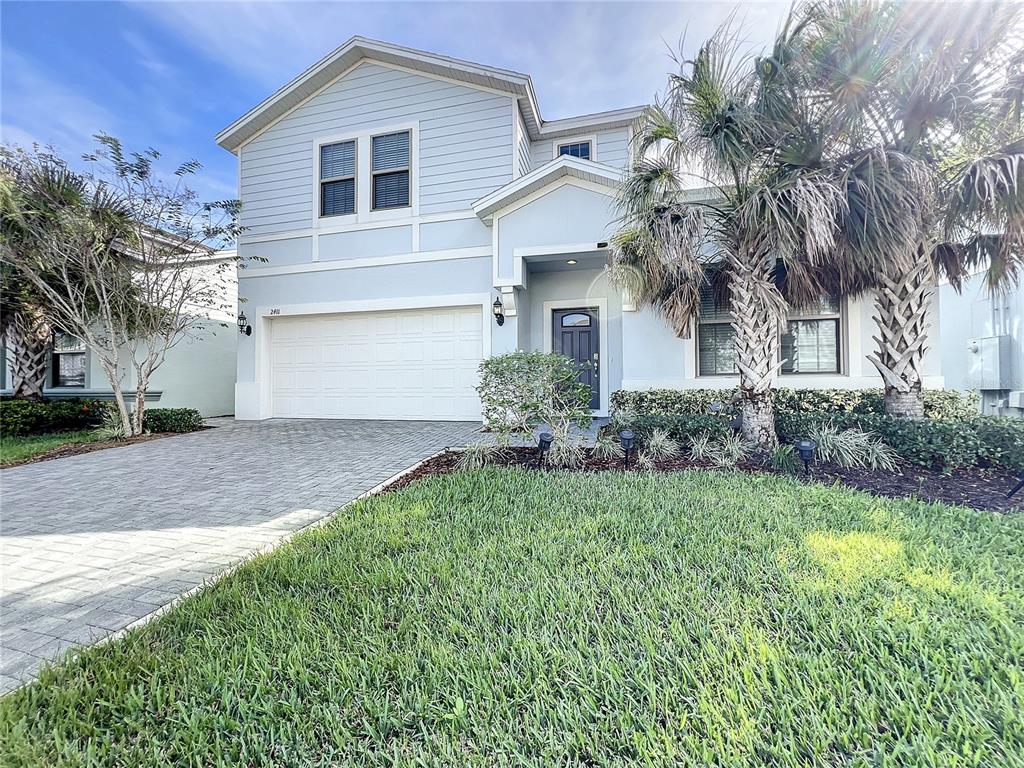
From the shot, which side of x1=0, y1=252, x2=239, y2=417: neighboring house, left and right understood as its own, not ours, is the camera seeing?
front

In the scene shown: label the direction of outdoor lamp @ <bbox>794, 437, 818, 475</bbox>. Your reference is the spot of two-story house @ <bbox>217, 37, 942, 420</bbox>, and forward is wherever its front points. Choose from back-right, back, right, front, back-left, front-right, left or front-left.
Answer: front-left

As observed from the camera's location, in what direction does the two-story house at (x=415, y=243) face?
facing the viewer

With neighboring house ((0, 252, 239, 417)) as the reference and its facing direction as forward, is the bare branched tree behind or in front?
in front

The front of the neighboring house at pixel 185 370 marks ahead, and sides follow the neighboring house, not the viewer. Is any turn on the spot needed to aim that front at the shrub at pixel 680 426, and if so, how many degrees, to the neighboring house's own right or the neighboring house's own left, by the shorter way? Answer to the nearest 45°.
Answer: approximately 45° to the neighboring house's own left

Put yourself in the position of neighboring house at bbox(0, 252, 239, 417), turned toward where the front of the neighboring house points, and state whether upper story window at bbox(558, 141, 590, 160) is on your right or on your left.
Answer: on your left

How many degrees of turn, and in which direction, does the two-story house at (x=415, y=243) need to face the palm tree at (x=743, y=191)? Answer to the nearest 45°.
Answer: approximately 45° to its left

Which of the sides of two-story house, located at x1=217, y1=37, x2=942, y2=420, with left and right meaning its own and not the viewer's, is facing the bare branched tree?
right

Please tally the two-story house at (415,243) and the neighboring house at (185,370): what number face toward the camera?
2

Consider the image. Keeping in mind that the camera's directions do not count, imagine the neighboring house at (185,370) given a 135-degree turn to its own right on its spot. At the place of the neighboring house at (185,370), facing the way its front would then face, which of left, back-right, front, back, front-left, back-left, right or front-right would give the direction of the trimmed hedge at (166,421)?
back-left

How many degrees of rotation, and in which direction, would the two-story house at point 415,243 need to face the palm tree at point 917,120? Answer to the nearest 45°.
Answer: approximately 45° to its left
